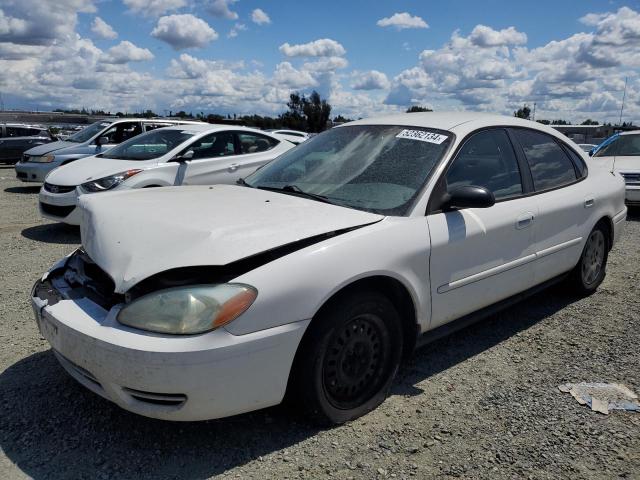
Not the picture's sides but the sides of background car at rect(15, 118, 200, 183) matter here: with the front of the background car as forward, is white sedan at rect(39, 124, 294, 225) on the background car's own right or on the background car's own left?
on the background car's own left

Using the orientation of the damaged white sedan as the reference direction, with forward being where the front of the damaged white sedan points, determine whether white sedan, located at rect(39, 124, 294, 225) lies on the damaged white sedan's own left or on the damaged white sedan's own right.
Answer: on the damaged white sedan's own right

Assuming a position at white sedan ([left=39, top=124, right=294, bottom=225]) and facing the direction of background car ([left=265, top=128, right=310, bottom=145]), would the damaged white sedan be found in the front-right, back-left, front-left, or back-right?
back-right

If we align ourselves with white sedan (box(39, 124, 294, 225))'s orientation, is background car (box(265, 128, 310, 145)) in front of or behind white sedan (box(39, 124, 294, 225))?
behind

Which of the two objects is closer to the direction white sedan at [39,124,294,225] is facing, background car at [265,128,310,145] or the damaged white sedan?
the damaged white sedan

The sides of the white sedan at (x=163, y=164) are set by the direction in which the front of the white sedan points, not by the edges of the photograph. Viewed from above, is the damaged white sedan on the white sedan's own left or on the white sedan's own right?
on the white sedan's own left

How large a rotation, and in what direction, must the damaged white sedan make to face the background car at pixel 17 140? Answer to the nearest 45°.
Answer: approximately 90° to its right

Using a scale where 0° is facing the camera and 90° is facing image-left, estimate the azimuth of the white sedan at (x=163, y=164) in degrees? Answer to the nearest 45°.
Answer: approximately 45°

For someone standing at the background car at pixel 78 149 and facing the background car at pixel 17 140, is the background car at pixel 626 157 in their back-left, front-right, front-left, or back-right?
back-right

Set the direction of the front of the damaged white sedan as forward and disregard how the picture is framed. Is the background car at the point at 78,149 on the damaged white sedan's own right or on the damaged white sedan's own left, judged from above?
on the damaged white sedan's own right

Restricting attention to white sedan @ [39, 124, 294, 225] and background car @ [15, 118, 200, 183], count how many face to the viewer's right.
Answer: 0

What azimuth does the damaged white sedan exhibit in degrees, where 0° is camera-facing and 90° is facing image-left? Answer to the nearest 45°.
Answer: approximately 45°

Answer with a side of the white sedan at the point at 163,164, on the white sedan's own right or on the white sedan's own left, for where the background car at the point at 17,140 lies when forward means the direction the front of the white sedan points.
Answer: on the white sedan's own right
